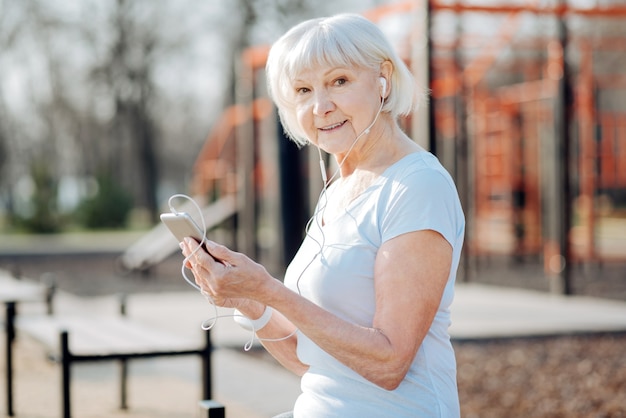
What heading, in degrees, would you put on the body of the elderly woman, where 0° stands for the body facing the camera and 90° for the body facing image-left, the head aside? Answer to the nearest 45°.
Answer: approximately 45°

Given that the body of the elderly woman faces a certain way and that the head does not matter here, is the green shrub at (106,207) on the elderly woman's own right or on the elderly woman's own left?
on the elderly woman's own right

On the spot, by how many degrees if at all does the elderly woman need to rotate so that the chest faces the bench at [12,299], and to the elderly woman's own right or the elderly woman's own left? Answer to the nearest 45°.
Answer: approximately 90° to the elderly woman's own right

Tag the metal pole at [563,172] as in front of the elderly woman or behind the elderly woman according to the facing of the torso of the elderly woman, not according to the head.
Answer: behind

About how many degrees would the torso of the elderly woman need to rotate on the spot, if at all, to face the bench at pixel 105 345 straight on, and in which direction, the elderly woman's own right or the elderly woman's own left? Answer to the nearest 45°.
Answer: approximately 90° to the elderly woman's own right

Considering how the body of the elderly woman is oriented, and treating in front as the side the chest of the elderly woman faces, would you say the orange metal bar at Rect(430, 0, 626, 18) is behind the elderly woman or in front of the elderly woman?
behind
